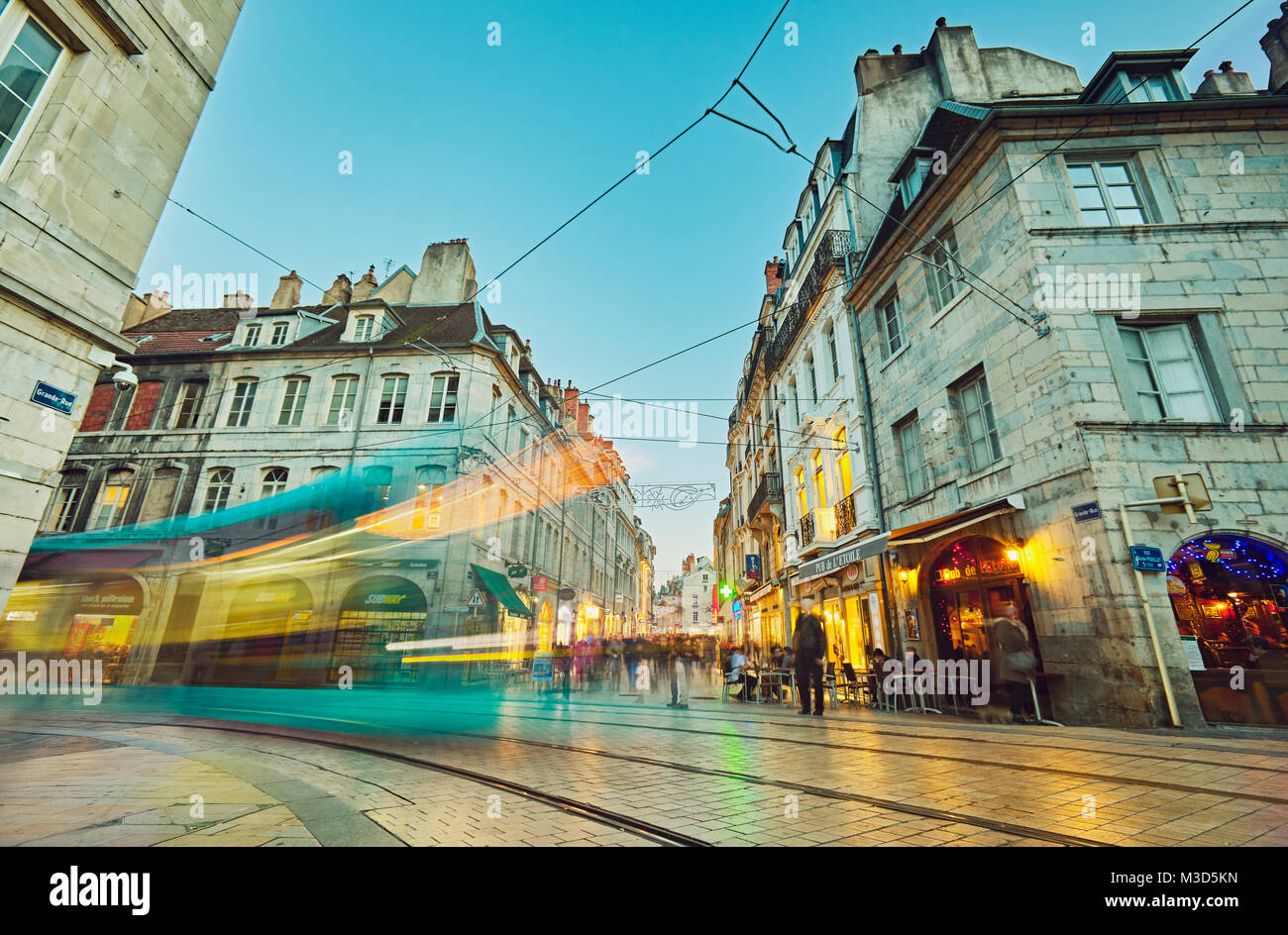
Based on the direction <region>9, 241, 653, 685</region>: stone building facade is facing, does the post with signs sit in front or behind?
in front

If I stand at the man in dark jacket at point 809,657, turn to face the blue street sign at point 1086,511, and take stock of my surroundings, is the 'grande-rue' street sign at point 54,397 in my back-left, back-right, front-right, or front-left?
back-right

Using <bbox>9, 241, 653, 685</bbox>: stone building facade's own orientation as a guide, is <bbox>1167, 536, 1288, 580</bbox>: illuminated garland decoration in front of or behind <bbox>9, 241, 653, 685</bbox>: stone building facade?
in front

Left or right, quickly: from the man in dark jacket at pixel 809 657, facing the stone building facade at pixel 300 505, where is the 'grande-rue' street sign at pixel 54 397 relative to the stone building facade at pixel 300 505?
left

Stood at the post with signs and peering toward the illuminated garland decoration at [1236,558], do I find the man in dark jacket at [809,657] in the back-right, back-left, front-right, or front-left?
back-left

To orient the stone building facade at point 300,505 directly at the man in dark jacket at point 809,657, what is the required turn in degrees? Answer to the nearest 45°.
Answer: approximately 45° to its left
